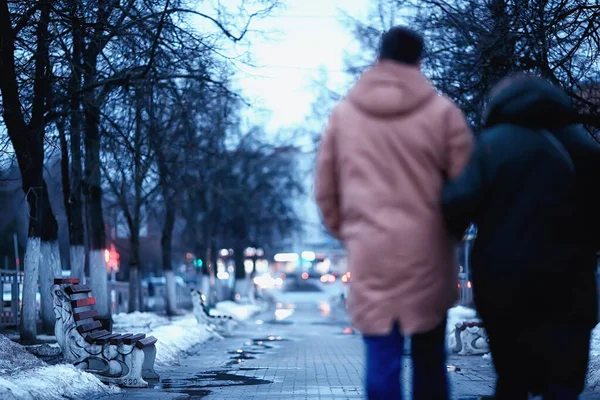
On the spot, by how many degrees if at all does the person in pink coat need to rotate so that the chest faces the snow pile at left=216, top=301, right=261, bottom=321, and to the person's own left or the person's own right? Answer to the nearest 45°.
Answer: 0° — they already face it

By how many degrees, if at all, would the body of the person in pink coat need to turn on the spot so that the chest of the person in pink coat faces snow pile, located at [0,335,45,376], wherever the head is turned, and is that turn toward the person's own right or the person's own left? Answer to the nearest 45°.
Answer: approximately 45° to the person's own left

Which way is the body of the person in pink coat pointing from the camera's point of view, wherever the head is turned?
away from the camera

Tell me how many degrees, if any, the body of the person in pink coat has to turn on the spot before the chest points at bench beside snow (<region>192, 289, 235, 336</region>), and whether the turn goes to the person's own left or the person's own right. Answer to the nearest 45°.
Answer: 0° — they already face it

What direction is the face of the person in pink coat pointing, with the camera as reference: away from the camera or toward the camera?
away from the camera

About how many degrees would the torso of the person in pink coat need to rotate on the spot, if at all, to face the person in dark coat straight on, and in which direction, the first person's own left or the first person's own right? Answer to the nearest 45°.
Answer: approximately 90° to the first person's own right

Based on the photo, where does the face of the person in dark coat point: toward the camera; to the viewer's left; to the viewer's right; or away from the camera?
away from the camera
